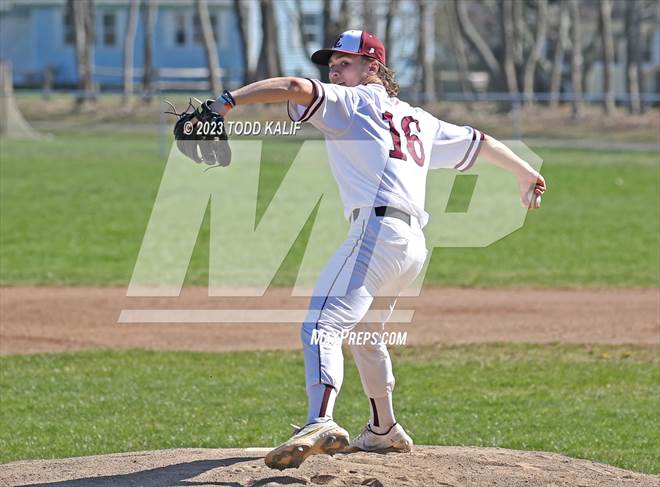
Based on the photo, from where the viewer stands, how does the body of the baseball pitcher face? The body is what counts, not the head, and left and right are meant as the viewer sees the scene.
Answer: facing away from the viewer and to the left of the viewer

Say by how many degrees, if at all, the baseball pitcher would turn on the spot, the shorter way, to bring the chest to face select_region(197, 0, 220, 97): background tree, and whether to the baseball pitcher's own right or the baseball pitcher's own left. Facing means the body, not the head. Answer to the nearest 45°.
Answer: approximately 45° to the baseball pitcher's own right

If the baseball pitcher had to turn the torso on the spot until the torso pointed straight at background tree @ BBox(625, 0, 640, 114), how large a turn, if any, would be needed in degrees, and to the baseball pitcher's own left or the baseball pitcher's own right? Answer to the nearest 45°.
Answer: approximately 45° to the baseball pitcher's own right

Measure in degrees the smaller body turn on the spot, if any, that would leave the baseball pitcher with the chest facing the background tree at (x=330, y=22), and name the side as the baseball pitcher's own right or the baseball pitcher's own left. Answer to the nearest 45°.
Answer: approximately 45° to the baseball pitcher's own right
